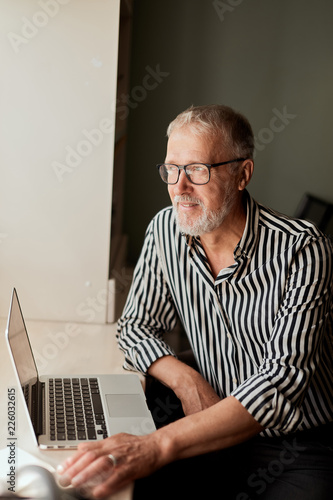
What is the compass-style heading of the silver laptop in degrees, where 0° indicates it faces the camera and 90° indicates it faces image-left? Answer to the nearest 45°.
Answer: approximately 270°

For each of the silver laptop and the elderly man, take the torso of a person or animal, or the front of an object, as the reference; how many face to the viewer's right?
1
